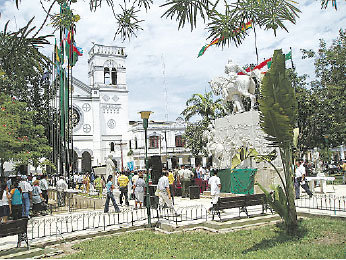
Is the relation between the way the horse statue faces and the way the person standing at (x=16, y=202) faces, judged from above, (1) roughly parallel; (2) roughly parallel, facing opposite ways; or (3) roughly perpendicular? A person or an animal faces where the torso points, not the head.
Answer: roughly perpendicular

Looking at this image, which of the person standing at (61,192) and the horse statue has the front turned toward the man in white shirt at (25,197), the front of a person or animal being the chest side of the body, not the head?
the horse statue

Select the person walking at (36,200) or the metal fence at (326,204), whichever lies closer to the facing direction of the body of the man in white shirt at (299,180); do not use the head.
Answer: the person walking

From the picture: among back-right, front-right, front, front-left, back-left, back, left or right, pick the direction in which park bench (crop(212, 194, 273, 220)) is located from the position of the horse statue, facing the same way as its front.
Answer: front-left

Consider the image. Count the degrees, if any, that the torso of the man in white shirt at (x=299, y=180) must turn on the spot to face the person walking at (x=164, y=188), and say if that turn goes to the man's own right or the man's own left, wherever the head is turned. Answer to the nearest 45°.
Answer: approximately 45° to the man's own left

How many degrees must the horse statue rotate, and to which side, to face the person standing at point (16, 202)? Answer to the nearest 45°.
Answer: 0° — it already faces them

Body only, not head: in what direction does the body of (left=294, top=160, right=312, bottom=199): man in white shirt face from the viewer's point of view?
to the viewer's left
